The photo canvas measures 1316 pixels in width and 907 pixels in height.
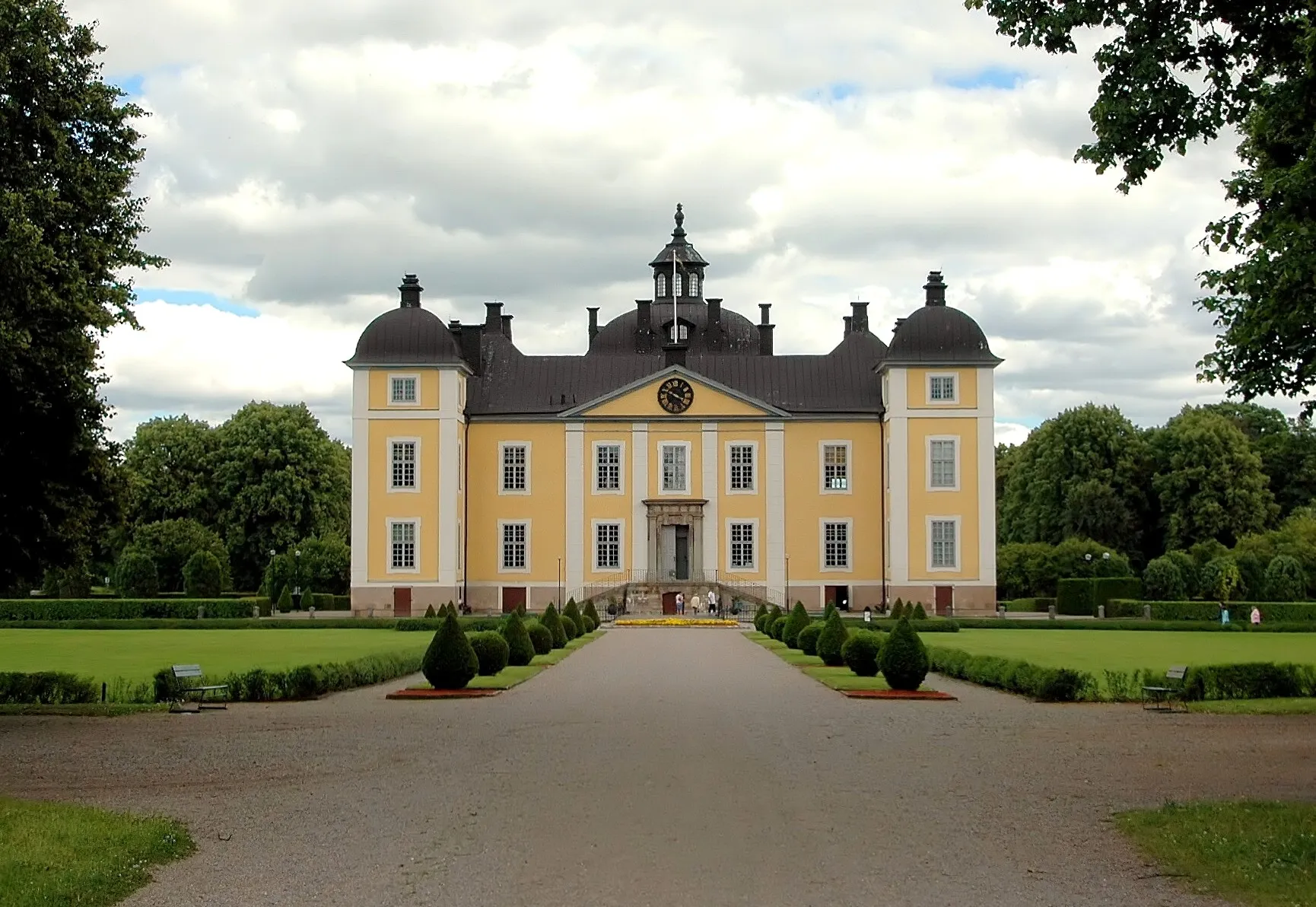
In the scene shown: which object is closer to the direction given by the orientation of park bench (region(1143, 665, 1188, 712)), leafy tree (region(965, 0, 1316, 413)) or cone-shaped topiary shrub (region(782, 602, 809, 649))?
the cone-shaped topiary shrub

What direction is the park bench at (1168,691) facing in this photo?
to the viewer's left

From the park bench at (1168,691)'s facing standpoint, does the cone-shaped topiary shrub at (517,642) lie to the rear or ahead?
ahead

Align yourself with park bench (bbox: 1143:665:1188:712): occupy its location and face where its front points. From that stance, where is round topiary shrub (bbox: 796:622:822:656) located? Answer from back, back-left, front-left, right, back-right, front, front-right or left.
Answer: front-right

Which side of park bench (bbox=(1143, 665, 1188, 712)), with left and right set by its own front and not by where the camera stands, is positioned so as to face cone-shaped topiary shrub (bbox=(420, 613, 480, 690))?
front

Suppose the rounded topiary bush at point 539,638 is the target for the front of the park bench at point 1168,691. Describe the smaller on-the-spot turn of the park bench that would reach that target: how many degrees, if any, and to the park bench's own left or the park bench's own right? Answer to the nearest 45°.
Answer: approximately 45° to the park bench's own right

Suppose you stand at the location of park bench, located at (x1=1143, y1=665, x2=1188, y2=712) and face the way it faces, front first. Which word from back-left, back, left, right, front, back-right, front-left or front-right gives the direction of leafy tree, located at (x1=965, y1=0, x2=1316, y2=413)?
left
